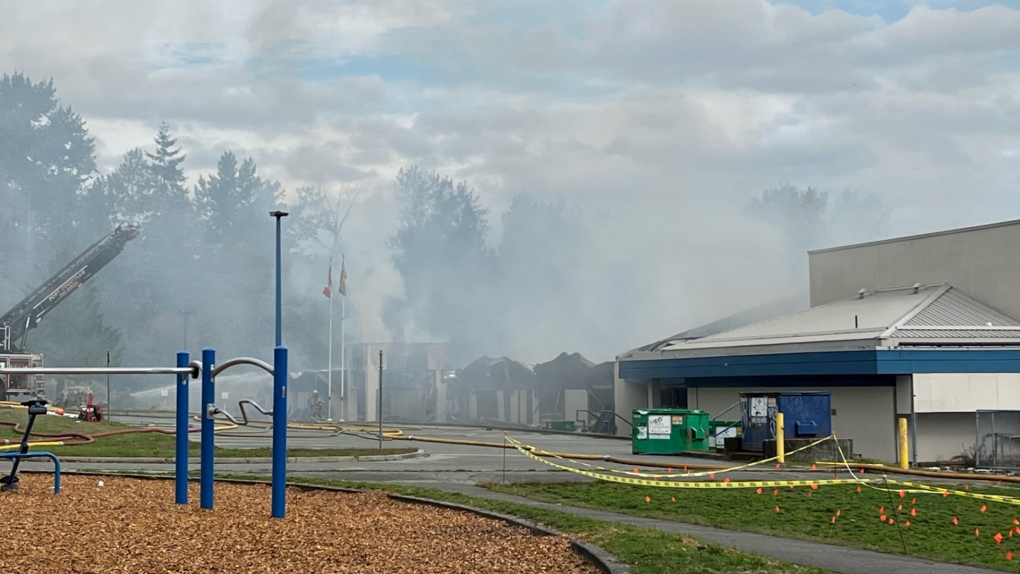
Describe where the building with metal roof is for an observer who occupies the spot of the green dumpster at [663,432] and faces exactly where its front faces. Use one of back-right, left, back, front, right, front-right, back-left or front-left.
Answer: back

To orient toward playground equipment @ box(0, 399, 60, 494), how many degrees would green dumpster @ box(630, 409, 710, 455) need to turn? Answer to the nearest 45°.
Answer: approximately 45° to its left

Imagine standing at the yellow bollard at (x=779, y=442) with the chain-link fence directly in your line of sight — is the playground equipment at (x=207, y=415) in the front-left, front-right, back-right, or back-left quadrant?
back-right

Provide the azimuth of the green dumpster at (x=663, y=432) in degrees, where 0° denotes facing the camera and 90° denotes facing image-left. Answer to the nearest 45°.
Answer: approximately 45°

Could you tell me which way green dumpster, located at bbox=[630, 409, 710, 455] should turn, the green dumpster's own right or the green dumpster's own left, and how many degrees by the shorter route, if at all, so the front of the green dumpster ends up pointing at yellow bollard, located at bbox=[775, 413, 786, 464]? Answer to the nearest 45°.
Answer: approximately 90° to the green dumpster's own left

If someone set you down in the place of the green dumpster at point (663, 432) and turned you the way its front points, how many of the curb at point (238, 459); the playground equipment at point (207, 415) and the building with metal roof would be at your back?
1

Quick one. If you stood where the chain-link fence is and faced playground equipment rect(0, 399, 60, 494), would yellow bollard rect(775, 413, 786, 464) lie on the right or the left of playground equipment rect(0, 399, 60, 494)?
right

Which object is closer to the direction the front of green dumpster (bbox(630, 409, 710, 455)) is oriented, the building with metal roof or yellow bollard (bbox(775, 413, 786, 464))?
the yellow bollard

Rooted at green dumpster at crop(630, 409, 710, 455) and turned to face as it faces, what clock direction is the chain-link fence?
The chain-link fence is roughly at 8 o'clock from the green dumpster.
